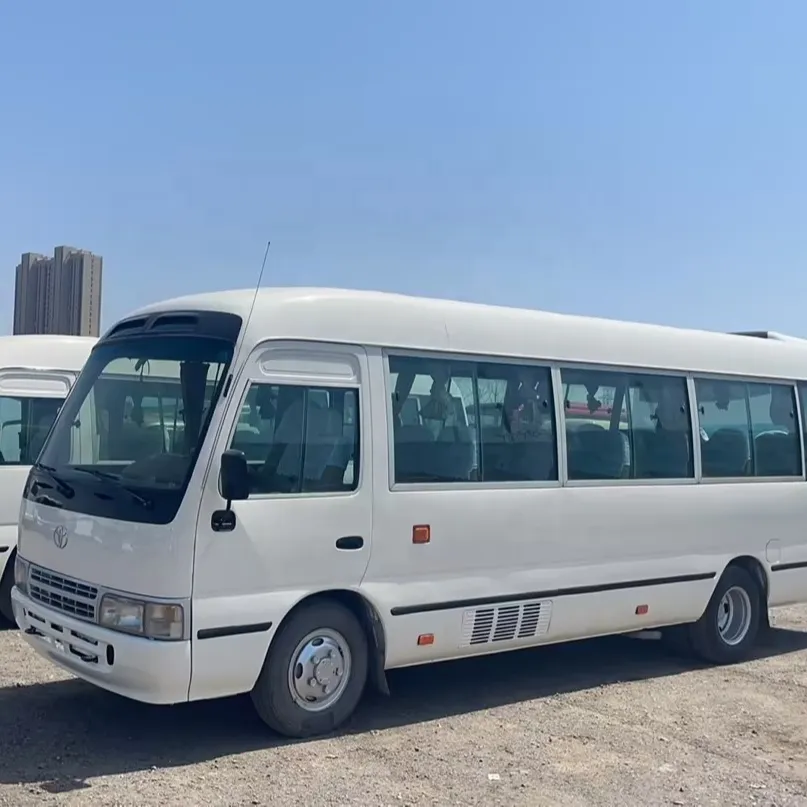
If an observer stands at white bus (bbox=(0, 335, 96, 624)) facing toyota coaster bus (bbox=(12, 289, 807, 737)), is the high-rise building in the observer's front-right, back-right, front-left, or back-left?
back-left

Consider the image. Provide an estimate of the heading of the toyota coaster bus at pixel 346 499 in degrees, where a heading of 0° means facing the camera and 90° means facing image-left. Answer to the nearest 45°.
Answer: approximately 45°

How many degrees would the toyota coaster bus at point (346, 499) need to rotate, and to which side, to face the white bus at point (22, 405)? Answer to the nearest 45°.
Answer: approximately 90° to its right

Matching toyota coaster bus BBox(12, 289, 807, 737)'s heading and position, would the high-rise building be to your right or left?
on your right
